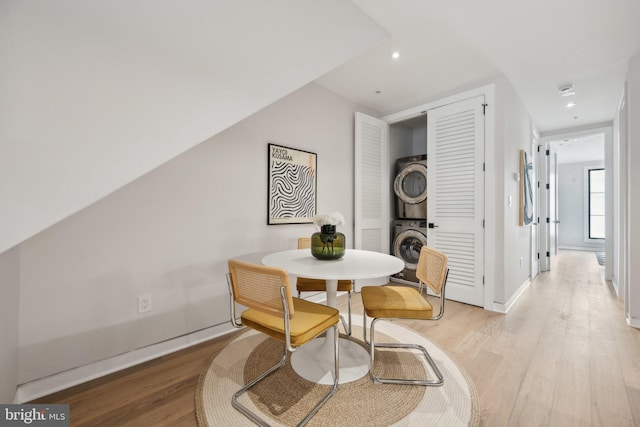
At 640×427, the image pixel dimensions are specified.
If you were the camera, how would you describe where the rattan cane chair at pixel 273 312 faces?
facing away from the viewer and to the right of the viewer

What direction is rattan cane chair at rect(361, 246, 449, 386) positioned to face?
to the viewer's left

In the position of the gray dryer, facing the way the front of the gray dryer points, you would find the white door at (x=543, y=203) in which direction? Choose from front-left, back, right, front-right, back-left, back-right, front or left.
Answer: back

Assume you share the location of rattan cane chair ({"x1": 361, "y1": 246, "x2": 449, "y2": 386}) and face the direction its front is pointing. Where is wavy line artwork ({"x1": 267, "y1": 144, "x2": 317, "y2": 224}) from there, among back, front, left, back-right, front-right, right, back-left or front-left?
front-right

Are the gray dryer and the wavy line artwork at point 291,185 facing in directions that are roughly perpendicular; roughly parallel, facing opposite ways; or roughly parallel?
roughly perpendicular

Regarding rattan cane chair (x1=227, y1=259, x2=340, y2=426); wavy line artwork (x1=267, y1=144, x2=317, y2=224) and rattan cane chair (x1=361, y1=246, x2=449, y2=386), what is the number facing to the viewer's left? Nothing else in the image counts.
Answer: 1

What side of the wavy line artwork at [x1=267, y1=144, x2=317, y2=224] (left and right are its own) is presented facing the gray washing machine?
left

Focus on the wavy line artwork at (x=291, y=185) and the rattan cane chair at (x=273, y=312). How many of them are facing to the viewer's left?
0

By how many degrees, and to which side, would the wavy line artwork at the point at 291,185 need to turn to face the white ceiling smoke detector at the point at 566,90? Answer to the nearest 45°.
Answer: approximately 45° to its left

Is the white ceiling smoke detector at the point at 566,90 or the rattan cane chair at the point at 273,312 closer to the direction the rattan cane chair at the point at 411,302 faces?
the rattan cane chair

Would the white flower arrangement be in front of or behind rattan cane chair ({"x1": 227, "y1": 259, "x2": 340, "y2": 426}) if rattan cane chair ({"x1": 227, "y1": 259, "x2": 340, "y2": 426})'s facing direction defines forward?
in front

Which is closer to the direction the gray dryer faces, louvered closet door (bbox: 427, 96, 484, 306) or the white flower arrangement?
the white flower arrangement
